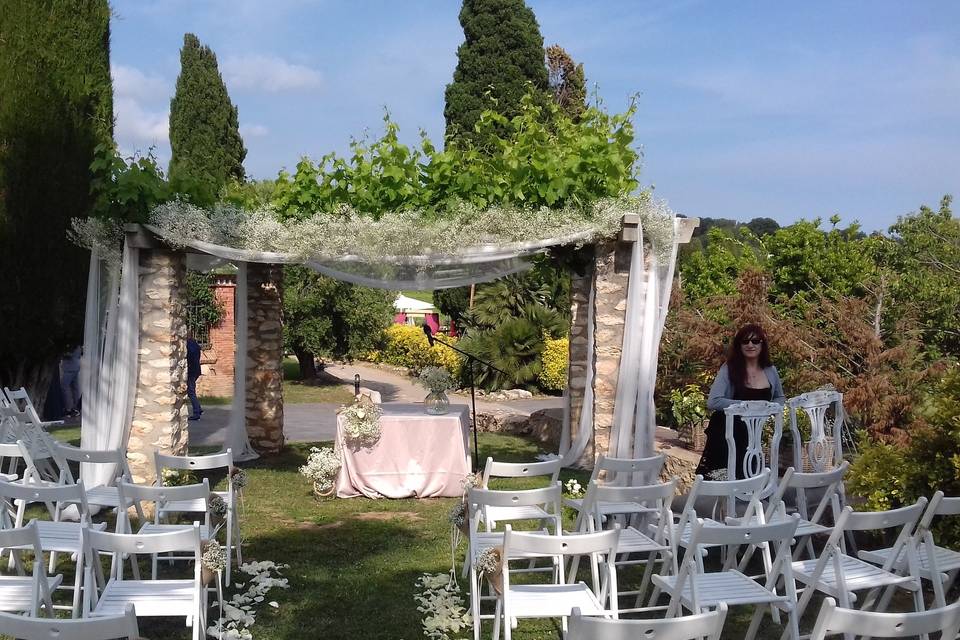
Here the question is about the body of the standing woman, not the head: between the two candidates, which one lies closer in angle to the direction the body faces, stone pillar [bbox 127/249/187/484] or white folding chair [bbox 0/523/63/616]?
the white folding chair

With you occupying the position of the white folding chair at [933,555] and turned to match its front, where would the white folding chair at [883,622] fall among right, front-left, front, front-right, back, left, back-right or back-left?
back-left

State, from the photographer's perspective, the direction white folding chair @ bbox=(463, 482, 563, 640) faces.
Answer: facing away from the viewer

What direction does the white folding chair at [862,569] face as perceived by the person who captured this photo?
facing away from the viewer and to the left of the viewer

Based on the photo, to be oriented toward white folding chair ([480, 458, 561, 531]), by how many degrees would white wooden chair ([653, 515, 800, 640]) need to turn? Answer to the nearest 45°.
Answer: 0° — it already faces it

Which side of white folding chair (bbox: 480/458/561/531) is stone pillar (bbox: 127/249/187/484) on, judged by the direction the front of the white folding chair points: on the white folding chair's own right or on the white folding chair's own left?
on the white folding chair's own left

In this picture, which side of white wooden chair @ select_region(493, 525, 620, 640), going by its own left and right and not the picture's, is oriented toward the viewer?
back

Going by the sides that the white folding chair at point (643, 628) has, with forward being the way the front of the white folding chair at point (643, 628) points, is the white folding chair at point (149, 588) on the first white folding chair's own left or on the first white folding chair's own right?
on the first white folding chair's own left

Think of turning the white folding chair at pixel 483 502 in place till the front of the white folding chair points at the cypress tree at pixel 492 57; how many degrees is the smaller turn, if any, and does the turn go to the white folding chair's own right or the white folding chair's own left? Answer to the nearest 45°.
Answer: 0° — it already faces it

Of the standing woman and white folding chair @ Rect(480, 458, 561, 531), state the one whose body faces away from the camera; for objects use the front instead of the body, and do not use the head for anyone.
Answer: the white folding chair

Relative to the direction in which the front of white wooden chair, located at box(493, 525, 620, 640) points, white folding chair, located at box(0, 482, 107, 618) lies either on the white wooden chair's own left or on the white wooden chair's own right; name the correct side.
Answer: on the white wooden chair's own left

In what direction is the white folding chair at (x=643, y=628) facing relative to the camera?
away from the camera

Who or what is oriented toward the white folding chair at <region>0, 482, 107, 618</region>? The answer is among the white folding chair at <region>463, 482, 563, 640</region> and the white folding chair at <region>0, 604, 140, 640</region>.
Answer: the white folding chair at <region>0, 604, 140, 640</region>

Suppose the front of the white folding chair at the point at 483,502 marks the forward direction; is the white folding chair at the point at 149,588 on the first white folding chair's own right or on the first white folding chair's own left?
on the first white folding chair's own left

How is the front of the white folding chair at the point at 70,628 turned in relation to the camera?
facing away from the viewer

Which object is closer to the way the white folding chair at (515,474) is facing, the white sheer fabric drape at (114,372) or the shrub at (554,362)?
the shrub

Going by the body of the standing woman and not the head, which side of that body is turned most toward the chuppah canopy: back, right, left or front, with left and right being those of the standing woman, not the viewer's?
right
